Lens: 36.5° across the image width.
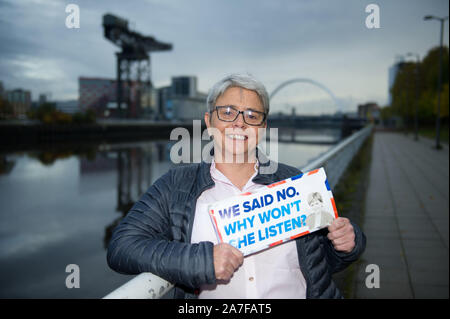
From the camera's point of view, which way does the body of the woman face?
toward the camera
